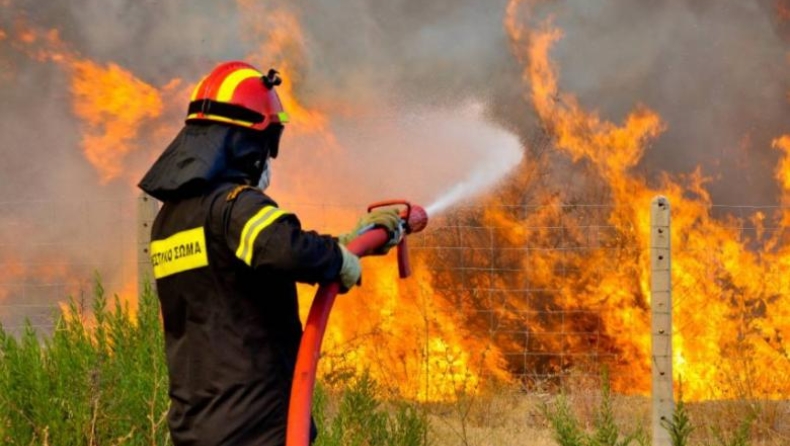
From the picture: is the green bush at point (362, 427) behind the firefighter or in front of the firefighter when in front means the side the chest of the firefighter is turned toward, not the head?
in front

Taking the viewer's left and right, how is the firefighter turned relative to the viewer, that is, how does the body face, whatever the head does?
facing away from the viewer and to the right of the viewer

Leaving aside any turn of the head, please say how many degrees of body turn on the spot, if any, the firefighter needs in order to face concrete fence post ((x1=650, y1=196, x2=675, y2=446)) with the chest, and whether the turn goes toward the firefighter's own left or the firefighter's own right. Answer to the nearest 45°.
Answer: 0° — they already face it

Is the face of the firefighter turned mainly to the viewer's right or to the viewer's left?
to the viewer's right
